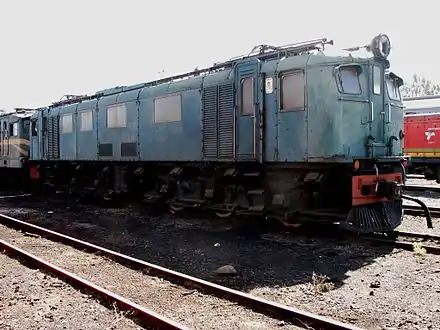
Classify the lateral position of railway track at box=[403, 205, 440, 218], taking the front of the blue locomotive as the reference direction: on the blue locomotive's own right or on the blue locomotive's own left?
on the blue locomotive's own left

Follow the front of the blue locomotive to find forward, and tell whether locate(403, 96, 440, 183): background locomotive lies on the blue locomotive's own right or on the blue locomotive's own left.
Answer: on the blue locomotive's own left

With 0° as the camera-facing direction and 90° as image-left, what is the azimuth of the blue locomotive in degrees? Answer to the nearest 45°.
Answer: approximately 315°
